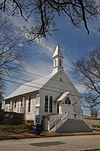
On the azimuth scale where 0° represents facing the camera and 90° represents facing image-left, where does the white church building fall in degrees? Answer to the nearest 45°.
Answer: approximately 315°
